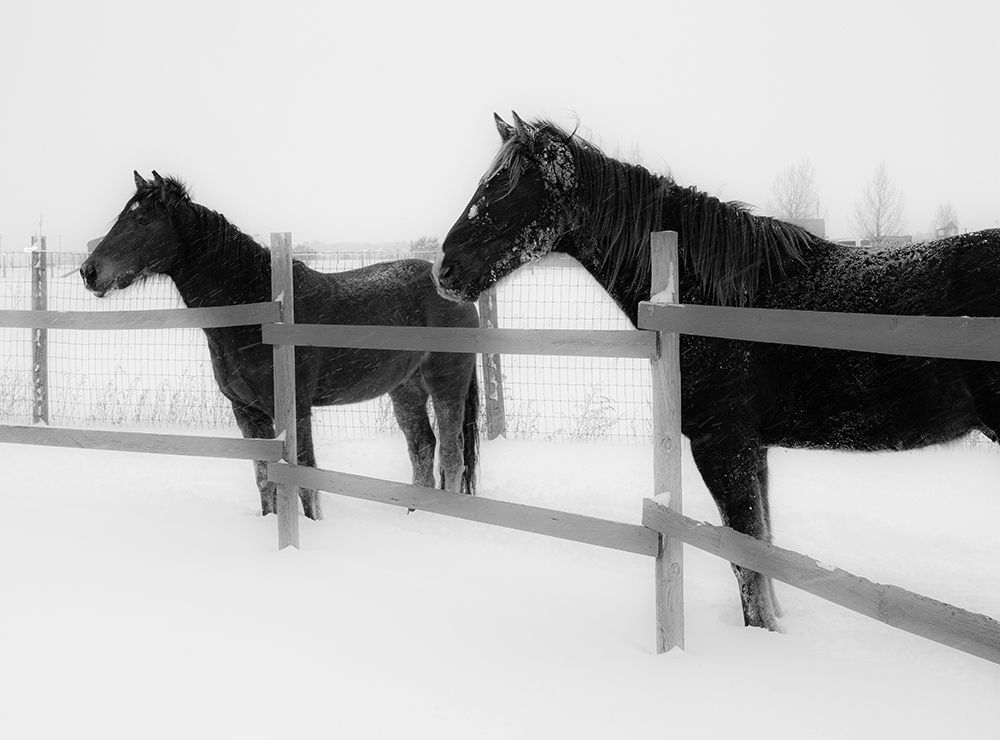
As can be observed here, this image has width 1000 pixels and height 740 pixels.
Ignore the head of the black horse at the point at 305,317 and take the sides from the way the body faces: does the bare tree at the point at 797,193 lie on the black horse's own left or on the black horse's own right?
on the black horse's own right

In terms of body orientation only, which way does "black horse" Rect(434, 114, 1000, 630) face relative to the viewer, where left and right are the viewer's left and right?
facing to the left of the viewer

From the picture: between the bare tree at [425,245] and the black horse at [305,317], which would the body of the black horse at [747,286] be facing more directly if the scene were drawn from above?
the black horse

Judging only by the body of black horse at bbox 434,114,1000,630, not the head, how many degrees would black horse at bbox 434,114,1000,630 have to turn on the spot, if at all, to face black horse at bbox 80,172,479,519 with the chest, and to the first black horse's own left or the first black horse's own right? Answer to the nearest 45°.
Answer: approximately 45° to the first black horse's own right

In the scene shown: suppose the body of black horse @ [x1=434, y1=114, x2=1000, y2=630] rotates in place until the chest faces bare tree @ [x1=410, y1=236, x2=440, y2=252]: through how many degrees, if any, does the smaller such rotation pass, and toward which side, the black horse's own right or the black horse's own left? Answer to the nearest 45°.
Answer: approximately 45° to the black horse's own right

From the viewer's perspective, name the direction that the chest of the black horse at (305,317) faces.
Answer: to the viewer's left

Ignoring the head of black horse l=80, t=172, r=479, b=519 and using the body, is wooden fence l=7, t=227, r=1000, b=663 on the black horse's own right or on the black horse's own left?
on the black horse's own left

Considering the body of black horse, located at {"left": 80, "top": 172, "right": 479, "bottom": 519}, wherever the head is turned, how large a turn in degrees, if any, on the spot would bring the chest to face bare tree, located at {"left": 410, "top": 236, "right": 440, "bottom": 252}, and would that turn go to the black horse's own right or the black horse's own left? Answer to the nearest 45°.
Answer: approximately 90° to the black horse's own right

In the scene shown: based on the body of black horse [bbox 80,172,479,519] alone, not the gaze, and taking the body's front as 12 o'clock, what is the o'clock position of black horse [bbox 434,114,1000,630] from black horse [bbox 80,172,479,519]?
black horse [bbox 434,114,1000,630] is roughly at 8 o'clock from black horse [bbox 80,172,479,519].

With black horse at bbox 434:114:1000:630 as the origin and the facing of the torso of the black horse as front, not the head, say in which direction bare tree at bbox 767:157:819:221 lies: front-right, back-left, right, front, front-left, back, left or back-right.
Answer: right

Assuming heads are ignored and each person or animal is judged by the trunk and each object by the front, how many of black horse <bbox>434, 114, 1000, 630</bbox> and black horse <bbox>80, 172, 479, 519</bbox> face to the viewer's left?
2
